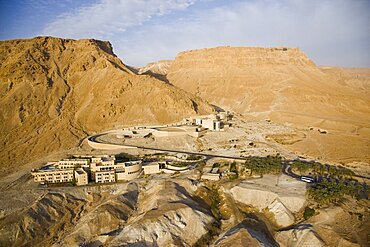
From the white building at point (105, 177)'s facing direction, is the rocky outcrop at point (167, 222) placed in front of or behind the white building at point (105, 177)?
in front

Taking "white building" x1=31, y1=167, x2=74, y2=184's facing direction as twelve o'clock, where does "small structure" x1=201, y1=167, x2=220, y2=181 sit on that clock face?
The small structure is roughly at 10 o'clock from the white building.

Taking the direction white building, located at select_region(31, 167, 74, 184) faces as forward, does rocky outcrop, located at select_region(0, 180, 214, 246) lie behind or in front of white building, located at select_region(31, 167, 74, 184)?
in front

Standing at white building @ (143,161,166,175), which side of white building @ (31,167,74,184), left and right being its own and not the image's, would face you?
left

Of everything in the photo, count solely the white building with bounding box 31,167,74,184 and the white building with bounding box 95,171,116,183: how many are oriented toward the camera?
2

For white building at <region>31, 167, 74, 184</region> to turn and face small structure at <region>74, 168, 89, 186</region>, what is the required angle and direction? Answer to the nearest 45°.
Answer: approximately 45° to its left

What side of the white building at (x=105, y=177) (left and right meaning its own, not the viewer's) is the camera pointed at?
front

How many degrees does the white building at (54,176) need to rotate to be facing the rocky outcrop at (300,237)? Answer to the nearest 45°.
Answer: approximately 45° to its left

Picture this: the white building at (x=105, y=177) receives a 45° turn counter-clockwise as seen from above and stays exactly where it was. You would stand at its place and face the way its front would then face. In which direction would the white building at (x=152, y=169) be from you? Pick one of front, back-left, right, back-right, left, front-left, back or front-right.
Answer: front-left

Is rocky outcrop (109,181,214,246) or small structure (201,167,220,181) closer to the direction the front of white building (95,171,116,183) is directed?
the rocky outcrop

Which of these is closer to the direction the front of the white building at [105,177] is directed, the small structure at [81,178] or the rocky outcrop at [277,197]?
the rocky outcrop

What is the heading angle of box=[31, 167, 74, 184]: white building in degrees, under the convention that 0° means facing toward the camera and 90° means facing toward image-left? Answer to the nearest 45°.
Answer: approximately 0°

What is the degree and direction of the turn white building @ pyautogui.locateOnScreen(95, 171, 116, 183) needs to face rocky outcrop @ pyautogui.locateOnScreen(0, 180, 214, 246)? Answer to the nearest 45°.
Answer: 0° — it already faces it

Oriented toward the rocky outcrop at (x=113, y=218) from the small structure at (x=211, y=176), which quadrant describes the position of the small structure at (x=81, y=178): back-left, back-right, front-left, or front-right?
front-right

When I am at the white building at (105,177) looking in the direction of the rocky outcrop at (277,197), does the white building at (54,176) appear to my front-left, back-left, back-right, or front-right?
back-right
